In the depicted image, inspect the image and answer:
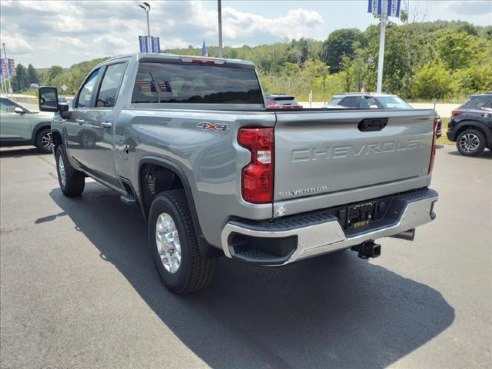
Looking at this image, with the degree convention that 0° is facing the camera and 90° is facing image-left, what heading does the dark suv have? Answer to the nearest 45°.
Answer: approximately 270°

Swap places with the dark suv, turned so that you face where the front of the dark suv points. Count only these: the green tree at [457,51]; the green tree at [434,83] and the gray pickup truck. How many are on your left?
2

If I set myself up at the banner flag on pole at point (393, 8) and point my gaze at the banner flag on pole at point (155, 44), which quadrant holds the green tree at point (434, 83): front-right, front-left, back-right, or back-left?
back-right

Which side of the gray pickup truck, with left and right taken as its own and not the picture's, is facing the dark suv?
right

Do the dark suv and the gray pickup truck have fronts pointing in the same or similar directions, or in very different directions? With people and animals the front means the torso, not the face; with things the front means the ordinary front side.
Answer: very different directions

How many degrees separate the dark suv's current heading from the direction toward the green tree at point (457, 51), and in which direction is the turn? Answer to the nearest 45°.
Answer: approximately 90° to its left

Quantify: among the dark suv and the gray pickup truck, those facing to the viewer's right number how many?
1

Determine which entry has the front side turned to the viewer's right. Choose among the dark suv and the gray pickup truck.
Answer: the dark suv

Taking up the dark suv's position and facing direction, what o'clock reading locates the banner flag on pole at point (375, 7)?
The banner flag on pole is roughly at 8 o'clock from the dark suv.

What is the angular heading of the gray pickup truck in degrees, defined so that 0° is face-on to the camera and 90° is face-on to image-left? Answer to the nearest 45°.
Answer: approximately 135°
